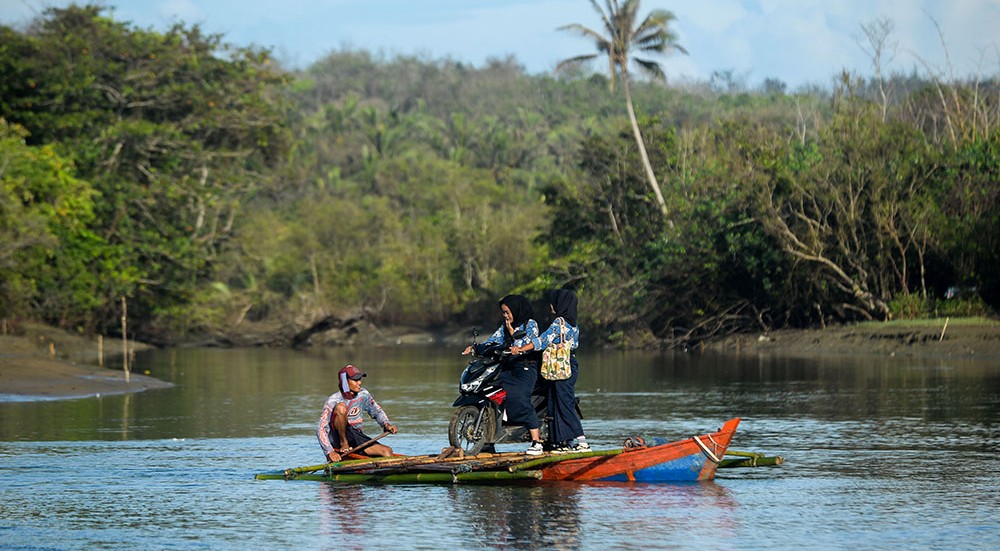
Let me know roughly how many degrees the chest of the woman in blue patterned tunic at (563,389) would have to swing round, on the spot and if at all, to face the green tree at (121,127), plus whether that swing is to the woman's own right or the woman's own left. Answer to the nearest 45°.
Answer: approximately 45° to the woman's own right

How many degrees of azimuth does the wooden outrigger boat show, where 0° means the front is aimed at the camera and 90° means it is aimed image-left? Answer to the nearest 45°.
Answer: approximately 270°

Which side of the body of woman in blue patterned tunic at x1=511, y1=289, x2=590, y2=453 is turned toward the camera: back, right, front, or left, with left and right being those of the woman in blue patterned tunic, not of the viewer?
left

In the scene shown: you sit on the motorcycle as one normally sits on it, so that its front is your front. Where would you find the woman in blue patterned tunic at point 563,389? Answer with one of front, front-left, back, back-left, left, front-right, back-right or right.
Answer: back-left

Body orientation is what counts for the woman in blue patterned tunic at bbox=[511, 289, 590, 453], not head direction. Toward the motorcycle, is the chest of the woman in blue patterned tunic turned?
yes
